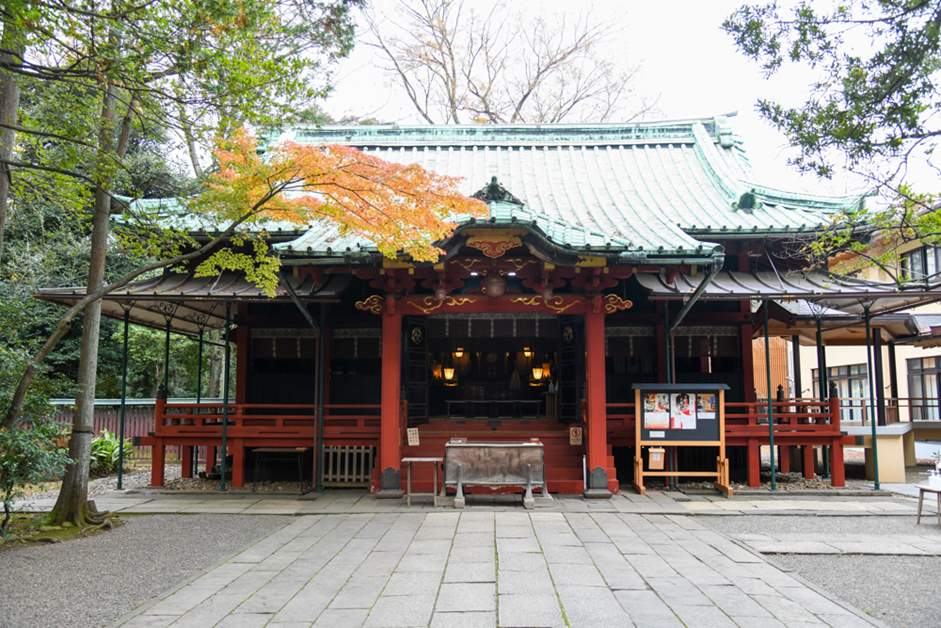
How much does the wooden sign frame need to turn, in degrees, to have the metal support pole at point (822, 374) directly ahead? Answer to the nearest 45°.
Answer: approximately 135° to its left

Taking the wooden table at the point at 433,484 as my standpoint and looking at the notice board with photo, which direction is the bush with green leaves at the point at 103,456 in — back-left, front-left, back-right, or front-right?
back-left

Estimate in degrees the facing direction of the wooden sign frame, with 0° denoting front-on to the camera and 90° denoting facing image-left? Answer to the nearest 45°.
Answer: approximately 0°

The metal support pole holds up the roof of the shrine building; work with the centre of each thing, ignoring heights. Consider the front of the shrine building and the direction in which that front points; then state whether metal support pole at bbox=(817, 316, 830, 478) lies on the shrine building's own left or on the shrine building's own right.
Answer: on the shrine building's own left

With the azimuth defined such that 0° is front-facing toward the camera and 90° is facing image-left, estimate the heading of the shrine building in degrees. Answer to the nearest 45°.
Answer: approximately 0°

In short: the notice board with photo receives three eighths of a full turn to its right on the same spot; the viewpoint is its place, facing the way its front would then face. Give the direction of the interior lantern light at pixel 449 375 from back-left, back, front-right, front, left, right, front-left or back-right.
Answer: front
